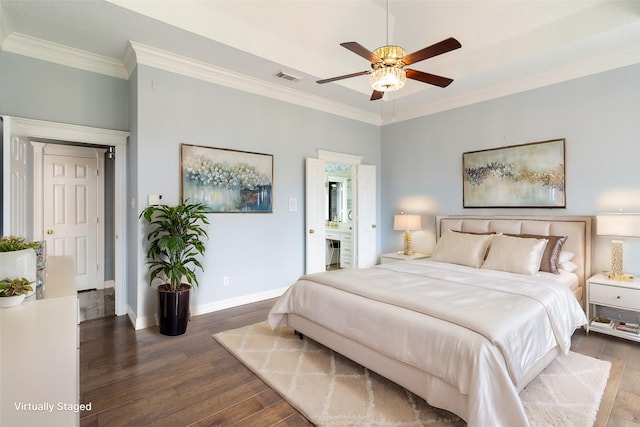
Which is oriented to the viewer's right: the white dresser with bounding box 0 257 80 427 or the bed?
the white dresser

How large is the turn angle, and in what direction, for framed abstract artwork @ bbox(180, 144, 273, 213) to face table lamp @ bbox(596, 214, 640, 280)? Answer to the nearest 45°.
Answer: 0° — it already faces it

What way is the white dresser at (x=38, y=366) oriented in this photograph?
to the viewer's right

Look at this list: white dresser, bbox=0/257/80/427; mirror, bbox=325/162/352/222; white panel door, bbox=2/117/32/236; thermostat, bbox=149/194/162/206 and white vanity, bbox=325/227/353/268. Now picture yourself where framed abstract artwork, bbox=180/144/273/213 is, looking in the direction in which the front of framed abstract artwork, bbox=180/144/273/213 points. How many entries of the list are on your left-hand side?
2

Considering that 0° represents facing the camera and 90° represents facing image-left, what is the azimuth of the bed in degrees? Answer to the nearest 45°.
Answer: approximately 45°

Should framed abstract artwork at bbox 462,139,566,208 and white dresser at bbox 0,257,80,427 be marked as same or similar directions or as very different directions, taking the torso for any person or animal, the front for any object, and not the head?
very different directions

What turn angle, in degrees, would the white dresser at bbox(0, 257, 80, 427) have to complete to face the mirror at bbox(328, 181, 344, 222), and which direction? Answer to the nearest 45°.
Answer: approximately 45° to its left

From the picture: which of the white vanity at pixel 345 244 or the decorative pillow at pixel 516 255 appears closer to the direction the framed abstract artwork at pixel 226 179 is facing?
the decorative pillow

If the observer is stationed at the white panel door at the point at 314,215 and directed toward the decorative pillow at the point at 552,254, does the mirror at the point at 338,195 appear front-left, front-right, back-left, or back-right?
back-left

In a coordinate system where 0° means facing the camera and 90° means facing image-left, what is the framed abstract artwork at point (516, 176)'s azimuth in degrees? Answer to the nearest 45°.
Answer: approximately 45°

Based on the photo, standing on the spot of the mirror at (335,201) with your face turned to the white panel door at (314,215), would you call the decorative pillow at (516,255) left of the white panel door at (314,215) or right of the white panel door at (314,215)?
left

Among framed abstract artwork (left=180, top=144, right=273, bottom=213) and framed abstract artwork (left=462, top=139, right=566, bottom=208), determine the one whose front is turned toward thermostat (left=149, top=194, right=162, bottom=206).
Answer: framed abstract artwork (left=462, top=139, right=566, bottom=208)

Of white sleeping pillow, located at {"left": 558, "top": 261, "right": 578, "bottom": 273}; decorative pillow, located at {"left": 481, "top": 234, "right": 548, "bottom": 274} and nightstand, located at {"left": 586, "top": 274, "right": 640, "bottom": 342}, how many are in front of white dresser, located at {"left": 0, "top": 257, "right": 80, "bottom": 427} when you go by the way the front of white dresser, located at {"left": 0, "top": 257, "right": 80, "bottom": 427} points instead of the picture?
3

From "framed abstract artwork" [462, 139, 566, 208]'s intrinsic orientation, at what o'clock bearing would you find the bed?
The bed is roughly at 11 o'clock from the framed abstract artwork.
